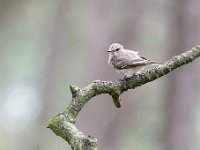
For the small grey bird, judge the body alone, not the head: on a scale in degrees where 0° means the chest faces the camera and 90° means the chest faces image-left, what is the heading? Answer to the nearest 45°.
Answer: approximately 90°
